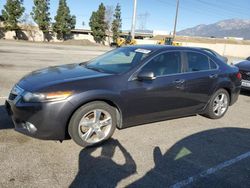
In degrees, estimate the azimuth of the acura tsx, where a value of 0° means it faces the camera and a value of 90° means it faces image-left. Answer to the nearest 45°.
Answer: approximately 45°
